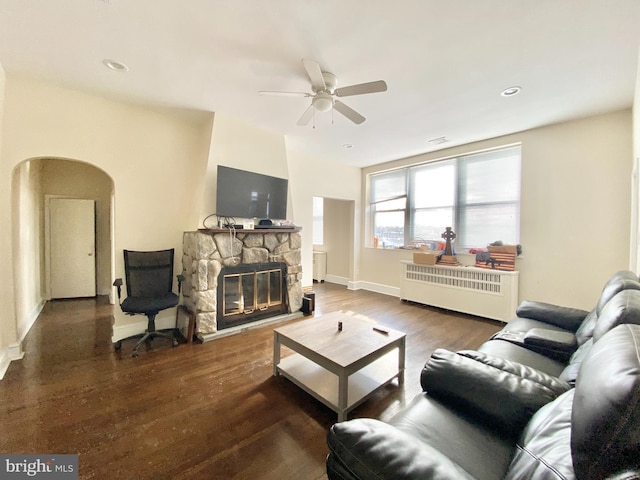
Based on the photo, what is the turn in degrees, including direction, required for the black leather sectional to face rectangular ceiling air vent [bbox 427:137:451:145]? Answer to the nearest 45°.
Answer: approximately 90° to its right

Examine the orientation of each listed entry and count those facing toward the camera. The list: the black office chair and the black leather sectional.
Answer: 1

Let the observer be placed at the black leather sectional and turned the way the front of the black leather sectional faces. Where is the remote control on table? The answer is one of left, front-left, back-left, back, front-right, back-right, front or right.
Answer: front-right

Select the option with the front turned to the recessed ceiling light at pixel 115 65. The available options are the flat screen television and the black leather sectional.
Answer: the black leather sectional

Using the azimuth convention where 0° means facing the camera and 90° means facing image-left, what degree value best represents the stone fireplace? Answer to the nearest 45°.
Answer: approximately 315°

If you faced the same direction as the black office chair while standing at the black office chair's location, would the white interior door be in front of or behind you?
behind

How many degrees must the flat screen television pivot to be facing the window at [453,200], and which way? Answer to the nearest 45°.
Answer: approximately 45° to its left

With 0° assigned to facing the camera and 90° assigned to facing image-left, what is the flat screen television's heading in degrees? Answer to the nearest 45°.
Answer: approximately 315°
